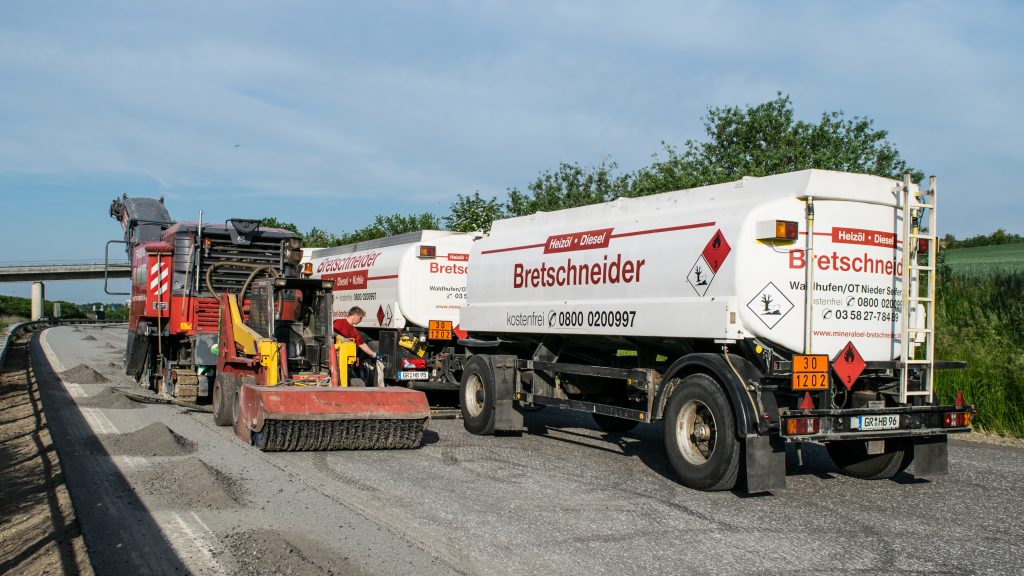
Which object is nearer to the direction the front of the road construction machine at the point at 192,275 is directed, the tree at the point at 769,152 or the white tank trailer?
the tree

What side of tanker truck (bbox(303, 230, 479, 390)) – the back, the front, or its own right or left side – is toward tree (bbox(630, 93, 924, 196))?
right

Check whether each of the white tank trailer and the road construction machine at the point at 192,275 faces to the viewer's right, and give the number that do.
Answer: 0

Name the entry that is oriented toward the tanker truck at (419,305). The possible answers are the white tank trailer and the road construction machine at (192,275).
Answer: the white tank trailer

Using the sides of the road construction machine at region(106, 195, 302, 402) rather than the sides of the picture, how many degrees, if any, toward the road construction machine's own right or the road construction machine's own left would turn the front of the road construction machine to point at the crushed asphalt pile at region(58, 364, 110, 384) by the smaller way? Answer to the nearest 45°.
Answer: approximately 45° to the road construction machine's own left

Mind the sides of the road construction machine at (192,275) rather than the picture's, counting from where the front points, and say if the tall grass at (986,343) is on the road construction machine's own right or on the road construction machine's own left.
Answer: on the road construction machine's own right

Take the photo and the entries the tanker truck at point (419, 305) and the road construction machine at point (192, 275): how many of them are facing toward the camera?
0

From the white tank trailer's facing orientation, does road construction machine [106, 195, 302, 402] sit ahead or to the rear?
ahead

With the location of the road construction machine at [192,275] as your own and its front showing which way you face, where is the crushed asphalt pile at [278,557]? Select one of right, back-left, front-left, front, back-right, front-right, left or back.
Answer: back

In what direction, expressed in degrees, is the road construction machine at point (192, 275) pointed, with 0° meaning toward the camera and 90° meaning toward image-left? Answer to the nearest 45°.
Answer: approximately 180°

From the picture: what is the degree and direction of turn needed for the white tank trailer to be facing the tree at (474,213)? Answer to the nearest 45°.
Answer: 0° — it already faces it

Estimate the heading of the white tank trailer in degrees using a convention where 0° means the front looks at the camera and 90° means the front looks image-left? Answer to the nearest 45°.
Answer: approximately 135°

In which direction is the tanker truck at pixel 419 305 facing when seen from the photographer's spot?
facing away from the viewer and to the left of the viewer

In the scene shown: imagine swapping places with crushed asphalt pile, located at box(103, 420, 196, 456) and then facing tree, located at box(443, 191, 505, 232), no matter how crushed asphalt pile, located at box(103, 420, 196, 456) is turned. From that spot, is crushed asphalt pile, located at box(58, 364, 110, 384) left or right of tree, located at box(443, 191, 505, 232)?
left

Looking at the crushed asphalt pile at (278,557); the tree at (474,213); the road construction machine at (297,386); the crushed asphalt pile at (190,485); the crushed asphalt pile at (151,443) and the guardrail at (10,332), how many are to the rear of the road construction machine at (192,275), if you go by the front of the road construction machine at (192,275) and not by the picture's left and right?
4

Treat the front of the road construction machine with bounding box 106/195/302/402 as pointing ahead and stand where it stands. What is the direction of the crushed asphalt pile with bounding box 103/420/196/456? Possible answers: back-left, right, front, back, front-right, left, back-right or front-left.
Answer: back

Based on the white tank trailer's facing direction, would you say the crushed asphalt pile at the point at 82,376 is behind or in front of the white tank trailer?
in front
